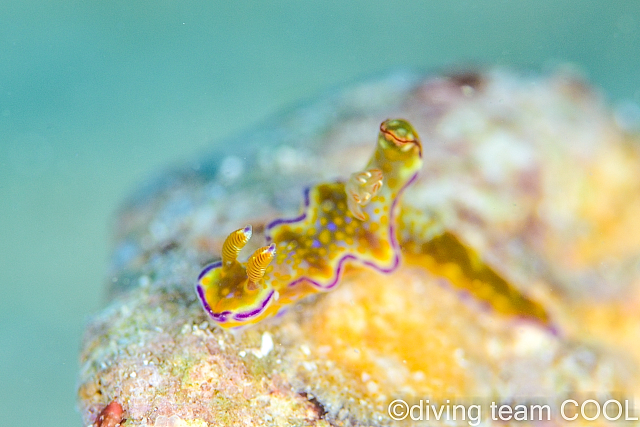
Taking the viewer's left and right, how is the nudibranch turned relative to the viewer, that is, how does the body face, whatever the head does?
facing the viewer and to the left of the viewer
